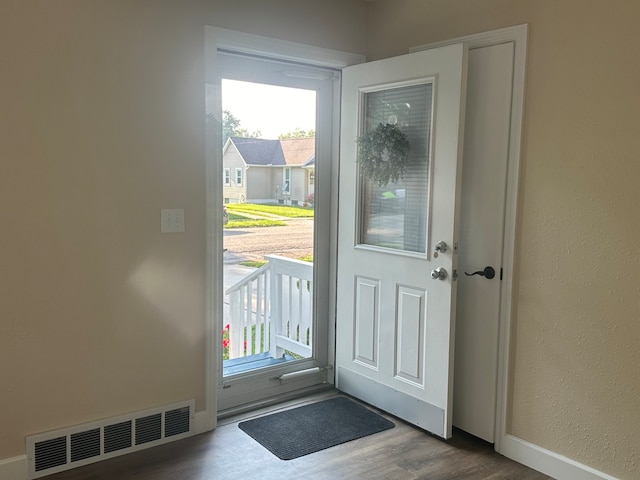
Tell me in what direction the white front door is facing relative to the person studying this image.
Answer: facing the viewer and to the left of the viewer

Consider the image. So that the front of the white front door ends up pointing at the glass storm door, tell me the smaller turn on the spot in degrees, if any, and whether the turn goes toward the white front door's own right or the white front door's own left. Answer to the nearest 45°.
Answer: approximately 45° to the white front door's own right

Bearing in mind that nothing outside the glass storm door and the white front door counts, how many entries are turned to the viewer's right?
0

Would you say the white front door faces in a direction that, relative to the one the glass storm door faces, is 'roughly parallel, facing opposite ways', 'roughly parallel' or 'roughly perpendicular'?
roughly perpendicular
